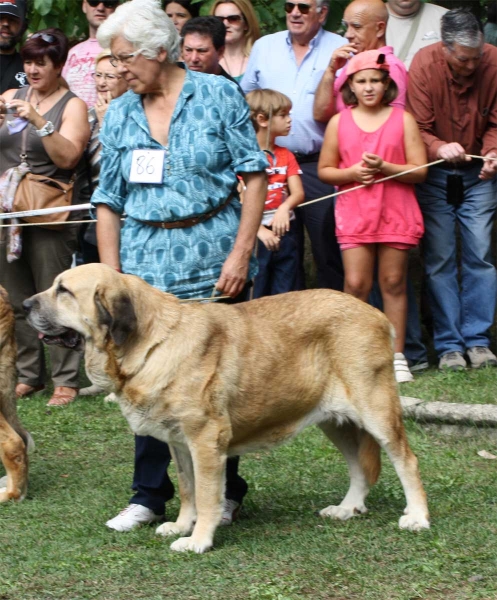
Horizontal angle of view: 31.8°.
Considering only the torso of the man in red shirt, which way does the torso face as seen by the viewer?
toward the camera

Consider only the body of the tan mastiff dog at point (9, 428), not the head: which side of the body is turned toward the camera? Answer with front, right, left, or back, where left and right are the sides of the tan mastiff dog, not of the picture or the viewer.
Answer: left

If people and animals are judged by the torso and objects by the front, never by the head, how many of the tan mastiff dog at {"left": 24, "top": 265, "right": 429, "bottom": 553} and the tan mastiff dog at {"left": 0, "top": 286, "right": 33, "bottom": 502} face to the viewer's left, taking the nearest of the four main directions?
2

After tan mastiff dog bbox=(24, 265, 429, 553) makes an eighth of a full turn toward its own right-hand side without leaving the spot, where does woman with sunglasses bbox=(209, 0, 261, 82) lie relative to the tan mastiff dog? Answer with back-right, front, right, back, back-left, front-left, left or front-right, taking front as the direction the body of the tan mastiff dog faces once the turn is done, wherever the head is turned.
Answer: front-right

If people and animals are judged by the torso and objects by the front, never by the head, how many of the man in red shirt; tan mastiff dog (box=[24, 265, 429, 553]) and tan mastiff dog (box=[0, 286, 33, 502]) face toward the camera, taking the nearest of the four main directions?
1

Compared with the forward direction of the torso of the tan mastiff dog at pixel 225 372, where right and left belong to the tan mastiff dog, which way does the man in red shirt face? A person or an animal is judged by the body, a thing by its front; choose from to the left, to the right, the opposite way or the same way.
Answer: to the left

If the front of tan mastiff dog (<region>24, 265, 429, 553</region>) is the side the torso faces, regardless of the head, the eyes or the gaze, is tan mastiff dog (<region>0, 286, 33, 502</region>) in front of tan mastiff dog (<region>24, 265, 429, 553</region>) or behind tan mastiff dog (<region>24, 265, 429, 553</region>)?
in front

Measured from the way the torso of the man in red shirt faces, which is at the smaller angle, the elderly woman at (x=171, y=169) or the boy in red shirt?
the elderly woman

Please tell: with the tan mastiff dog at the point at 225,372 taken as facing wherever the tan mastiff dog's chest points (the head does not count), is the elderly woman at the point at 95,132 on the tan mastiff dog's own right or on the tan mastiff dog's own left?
on the tan mastiff dog's own right

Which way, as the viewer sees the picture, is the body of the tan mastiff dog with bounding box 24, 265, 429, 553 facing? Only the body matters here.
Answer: to the viewer's left

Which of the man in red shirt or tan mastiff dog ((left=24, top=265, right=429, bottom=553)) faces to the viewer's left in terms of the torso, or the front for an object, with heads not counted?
the tan mastiff dog

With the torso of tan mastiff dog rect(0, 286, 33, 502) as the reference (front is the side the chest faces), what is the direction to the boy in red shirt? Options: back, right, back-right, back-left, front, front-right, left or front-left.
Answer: back-right

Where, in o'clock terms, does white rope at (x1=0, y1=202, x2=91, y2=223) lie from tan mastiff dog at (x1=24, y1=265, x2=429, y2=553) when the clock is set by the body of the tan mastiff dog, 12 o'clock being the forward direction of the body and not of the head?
The white rope is roughly at 2 o'clock from the tan mastiff dog.

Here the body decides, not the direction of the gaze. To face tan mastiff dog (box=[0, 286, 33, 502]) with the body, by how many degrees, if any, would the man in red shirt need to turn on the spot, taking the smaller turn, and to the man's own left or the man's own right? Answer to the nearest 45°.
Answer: approximately 45° to the man's own right
